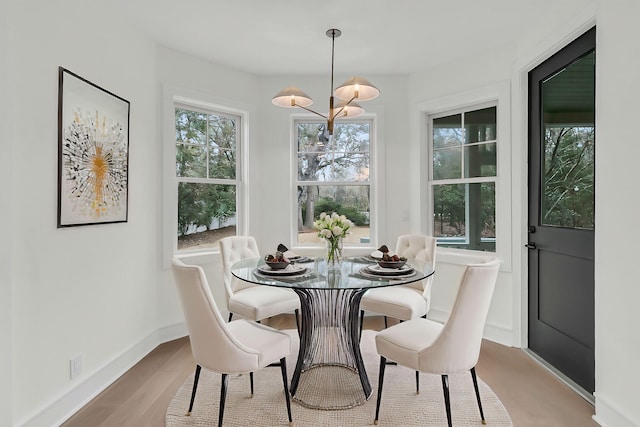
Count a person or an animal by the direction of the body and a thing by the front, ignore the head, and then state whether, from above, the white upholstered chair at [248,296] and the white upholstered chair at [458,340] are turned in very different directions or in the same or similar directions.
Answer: very different directions

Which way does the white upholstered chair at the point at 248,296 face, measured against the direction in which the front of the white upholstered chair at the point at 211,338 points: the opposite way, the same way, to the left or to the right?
to the right

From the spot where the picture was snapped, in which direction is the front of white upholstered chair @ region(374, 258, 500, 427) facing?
facing away from the viewer and to the left of the viewer

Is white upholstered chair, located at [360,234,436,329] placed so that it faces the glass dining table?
yes

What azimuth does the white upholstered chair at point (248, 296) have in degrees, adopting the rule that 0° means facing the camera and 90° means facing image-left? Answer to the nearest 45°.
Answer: approximately 315°

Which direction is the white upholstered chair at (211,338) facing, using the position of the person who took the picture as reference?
facing away from the viewer and to the right of the viewer

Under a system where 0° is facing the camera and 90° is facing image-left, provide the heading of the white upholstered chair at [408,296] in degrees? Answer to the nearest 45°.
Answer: approximately 45°

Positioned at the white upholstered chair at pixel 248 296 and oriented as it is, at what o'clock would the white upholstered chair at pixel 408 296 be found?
the white upholstered chair at pixel 408 296 is roughly at 11 o'clock from the white upholstered chair at pixel 248 296.

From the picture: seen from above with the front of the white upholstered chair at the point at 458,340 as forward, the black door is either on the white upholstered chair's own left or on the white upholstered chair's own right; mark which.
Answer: on the white upholstered chair's own right

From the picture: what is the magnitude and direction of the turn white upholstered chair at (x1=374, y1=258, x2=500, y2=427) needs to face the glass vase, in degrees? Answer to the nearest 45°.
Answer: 0° — it already faces it

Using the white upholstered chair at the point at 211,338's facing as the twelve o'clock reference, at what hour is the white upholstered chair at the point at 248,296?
the white upholstered chair at the point at 248,296 is roughly at 11 o'clock from the white upholstered chair at the point at 211,338.
